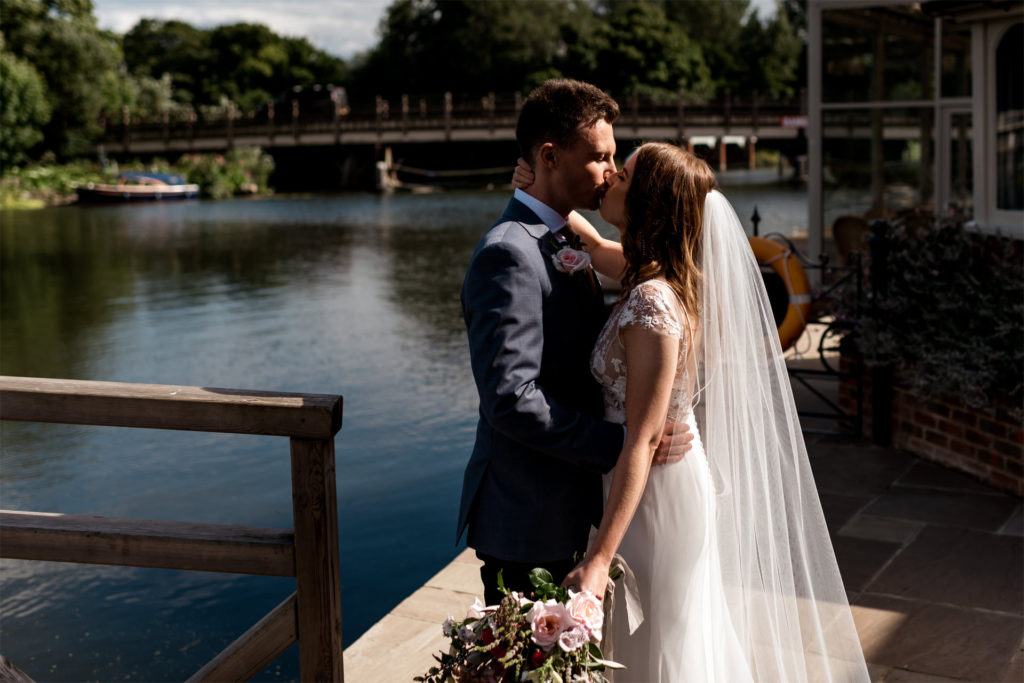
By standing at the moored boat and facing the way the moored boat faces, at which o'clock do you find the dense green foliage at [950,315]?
The dense green foliage is roughly at 9 o'clock from the moored boat.

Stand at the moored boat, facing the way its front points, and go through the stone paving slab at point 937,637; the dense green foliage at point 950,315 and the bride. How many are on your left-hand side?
3

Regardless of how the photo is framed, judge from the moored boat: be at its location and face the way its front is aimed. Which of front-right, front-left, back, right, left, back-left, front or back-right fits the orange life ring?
left

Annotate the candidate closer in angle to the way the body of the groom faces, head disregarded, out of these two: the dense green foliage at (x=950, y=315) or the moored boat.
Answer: the dense green foliage

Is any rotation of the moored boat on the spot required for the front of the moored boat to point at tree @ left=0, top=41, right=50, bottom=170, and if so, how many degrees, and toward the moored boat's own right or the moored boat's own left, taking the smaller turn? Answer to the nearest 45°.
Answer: approximately 45° to the moored boat's own right

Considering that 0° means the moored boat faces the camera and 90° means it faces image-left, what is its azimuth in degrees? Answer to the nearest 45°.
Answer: approximately 90°

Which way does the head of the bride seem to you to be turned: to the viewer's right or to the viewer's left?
to the viewer's left

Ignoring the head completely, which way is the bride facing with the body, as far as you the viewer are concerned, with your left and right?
facing to the left of the viewer

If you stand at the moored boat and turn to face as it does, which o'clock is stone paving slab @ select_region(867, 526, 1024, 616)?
The stone paving slab is roughly at 9 o'clock from the moored boat.

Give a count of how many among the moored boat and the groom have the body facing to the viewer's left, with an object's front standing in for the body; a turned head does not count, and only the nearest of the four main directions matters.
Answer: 1

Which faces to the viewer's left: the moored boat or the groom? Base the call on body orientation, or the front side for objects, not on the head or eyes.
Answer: the moored boat

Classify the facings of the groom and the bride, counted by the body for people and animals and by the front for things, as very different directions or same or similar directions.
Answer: very different directions

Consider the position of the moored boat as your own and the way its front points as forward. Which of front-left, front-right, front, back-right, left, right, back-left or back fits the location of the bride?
left

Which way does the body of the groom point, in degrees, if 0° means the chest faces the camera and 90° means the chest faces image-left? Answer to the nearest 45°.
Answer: approximately 270°
